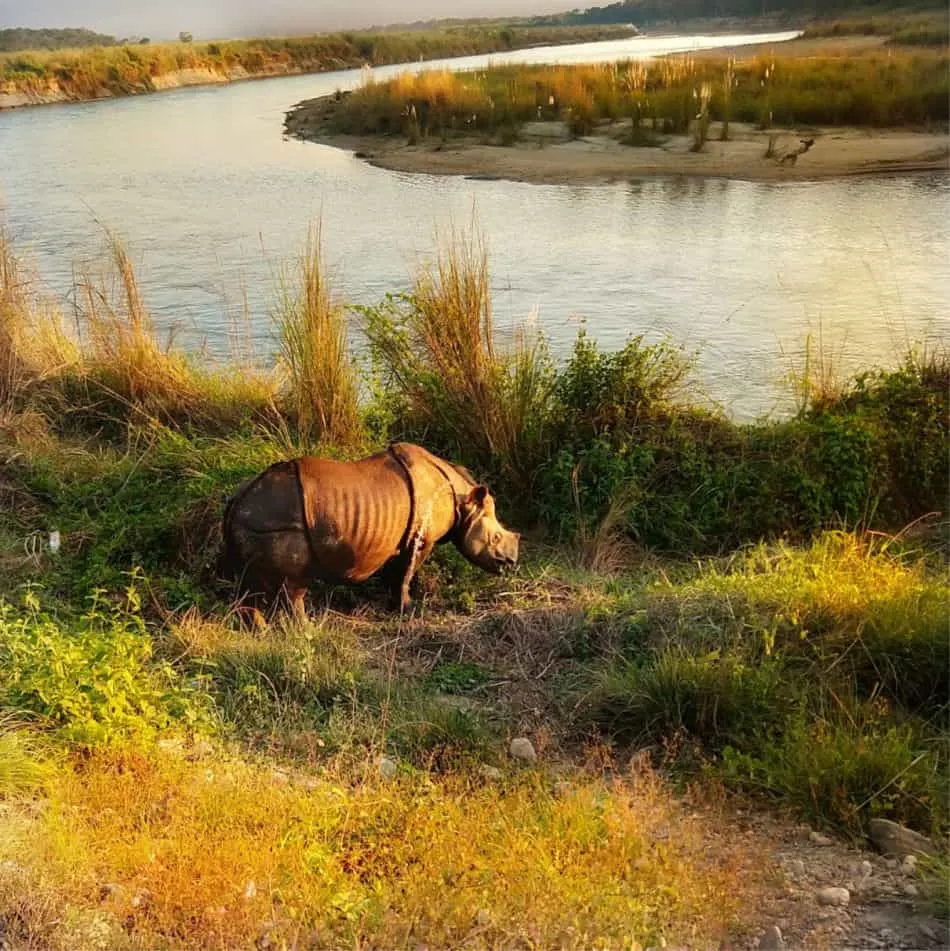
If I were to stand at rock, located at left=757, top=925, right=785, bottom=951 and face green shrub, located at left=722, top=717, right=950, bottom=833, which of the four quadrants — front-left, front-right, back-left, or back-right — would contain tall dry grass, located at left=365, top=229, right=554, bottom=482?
front-left

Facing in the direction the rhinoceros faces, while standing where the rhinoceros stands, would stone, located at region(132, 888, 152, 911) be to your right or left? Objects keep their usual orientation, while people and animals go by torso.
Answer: on your right

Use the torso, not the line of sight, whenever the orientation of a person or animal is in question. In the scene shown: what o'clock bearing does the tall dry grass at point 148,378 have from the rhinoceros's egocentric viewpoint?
The tall dry grass is roughly at 8 o'clock from the rhinoceros.

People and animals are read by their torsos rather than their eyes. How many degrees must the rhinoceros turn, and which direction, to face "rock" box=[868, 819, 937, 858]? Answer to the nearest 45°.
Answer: approximately 45° to its right

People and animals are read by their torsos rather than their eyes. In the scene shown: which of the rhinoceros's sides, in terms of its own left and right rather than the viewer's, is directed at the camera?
right

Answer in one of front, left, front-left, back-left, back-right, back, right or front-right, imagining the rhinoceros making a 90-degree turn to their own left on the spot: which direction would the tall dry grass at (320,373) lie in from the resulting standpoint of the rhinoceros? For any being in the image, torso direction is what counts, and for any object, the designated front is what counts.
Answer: front

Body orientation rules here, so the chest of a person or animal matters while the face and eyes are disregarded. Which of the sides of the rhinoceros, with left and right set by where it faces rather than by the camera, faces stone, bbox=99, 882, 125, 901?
right

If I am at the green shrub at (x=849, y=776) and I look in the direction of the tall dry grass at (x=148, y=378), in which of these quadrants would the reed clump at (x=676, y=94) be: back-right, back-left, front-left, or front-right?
front-right

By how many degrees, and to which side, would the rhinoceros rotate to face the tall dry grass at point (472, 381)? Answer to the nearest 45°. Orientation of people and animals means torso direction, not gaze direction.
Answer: approximately 45° to its left

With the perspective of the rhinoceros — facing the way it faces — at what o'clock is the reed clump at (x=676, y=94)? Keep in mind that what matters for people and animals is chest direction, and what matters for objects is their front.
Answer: The reed clump is roughly at 10 o'clock from the rhinoceros.

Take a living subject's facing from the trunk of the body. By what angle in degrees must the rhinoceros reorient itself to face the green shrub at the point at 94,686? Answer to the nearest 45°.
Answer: approximately 135° to its right
